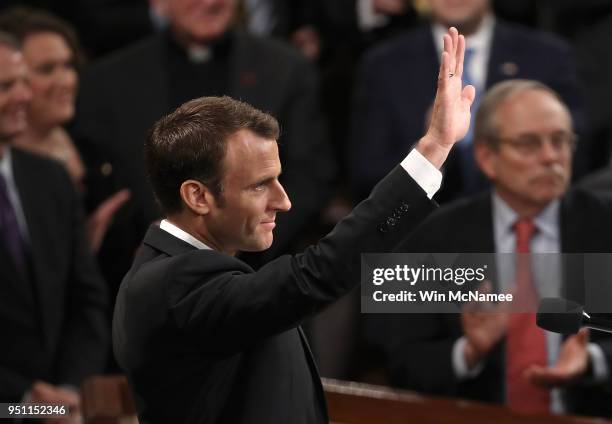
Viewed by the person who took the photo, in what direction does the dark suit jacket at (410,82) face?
facing the viewer

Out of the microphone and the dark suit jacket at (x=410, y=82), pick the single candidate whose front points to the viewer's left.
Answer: the microphone

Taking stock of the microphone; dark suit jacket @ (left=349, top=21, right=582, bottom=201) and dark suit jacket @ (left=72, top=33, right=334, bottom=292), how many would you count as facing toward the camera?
2

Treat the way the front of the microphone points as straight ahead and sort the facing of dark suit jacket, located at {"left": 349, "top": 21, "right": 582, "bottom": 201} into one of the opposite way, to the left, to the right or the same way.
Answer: to the left

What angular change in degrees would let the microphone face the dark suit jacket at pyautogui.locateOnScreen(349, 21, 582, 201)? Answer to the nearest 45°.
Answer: approximately 90° to its right

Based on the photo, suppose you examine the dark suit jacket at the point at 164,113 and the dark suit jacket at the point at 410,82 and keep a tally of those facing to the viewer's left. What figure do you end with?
0

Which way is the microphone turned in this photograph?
to the viewer's left

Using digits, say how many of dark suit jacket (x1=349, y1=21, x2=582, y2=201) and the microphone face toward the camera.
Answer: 1

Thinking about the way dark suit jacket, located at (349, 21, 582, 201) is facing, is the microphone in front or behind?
in front

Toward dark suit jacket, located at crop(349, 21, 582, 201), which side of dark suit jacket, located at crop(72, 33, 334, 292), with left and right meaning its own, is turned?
left

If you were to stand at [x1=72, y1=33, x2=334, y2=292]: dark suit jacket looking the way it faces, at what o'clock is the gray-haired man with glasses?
The gray-haired man with glasses is roughly at 10 o'clock from the dark suit jacket.
